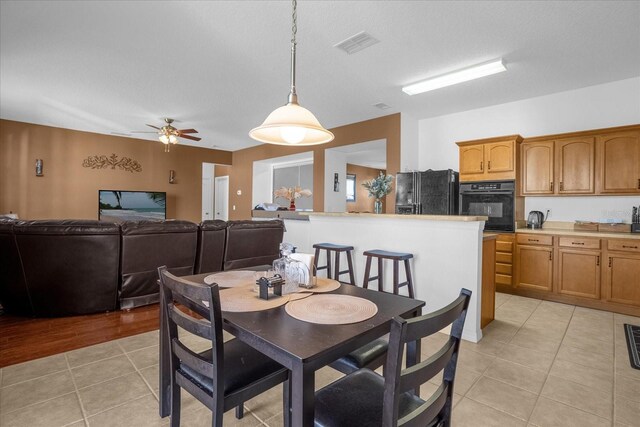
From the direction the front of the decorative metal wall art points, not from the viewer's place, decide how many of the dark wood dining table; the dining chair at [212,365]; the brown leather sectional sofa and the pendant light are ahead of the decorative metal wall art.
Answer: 4

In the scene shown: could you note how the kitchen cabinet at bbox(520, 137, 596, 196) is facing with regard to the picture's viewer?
facing the viewer

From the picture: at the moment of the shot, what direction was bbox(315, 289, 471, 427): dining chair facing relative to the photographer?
facing away from the viewer and to the left of the viewer

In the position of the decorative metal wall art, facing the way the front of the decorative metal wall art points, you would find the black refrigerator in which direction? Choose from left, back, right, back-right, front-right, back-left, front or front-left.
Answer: front-left

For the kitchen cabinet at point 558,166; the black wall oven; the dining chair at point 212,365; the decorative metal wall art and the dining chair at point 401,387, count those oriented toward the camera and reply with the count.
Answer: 3

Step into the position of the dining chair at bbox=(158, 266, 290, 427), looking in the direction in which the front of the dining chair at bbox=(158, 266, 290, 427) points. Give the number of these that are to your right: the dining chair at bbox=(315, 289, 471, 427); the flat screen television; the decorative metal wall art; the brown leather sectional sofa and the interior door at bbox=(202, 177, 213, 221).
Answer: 1

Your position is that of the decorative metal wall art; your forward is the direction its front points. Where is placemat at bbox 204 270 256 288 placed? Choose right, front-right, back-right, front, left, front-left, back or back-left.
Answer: front

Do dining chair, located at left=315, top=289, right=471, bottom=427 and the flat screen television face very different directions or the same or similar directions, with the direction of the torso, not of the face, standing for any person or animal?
very different directions

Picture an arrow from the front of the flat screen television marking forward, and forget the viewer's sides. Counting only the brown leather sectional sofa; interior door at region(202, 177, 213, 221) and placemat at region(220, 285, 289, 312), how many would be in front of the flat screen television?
2

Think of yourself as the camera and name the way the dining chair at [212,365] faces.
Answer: facing away from the viewer and to the right of the viewer

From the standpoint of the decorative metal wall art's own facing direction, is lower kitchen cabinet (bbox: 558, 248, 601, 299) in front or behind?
in front

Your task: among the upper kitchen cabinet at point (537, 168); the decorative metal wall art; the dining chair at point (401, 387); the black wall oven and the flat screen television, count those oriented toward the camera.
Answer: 4

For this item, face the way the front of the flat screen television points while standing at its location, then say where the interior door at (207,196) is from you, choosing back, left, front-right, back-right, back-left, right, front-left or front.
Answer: back-left

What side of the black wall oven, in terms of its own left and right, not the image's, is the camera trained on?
front

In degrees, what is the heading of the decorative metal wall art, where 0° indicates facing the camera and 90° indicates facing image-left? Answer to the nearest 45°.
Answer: approximately 0°
